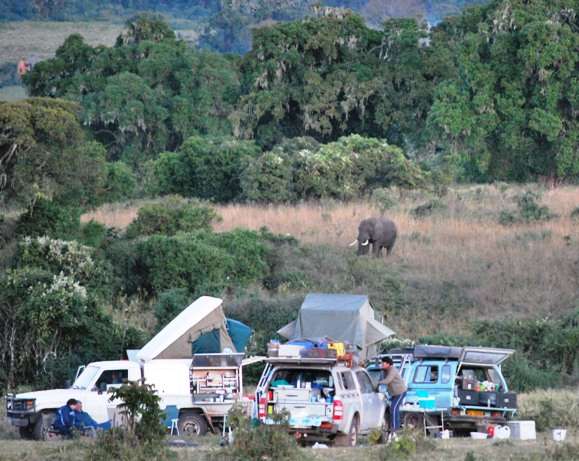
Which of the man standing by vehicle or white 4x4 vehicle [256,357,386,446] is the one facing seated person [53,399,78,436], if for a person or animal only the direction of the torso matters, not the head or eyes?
the man standing by vehicle

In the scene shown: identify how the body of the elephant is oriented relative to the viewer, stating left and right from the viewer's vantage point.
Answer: facing the viewer and to the left of the viewer

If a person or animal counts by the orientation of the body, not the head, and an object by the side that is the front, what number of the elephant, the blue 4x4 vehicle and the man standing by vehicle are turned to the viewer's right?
0

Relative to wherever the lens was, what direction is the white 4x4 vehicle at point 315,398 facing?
facing away from the viewer and to the right of the viewer

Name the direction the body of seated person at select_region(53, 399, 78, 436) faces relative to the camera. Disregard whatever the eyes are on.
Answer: to the viewer's right

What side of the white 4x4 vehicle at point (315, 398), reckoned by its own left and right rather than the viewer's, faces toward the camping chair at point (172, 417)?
left

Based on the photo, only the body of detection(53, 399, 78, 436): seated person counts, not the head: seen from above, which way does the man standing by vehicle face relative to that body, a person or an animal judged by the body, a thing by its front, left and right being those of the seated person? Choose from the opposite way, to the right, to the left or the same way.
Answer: the opposite way

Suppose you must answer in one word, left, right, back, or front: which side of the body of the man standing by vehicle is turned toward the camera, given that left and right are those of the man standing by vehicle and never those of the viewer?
left

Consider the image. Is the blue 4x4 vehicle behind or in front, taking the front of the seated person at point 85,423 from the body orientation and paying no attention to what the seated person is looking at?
in front

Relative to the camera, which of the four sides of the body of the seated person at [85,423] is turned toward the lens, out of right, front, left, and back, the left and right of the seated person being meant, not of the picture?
right

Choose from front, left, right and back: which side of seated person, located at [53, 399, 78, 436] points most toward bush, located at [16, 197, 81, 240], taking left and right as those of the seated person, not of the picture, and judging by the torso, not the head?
left
